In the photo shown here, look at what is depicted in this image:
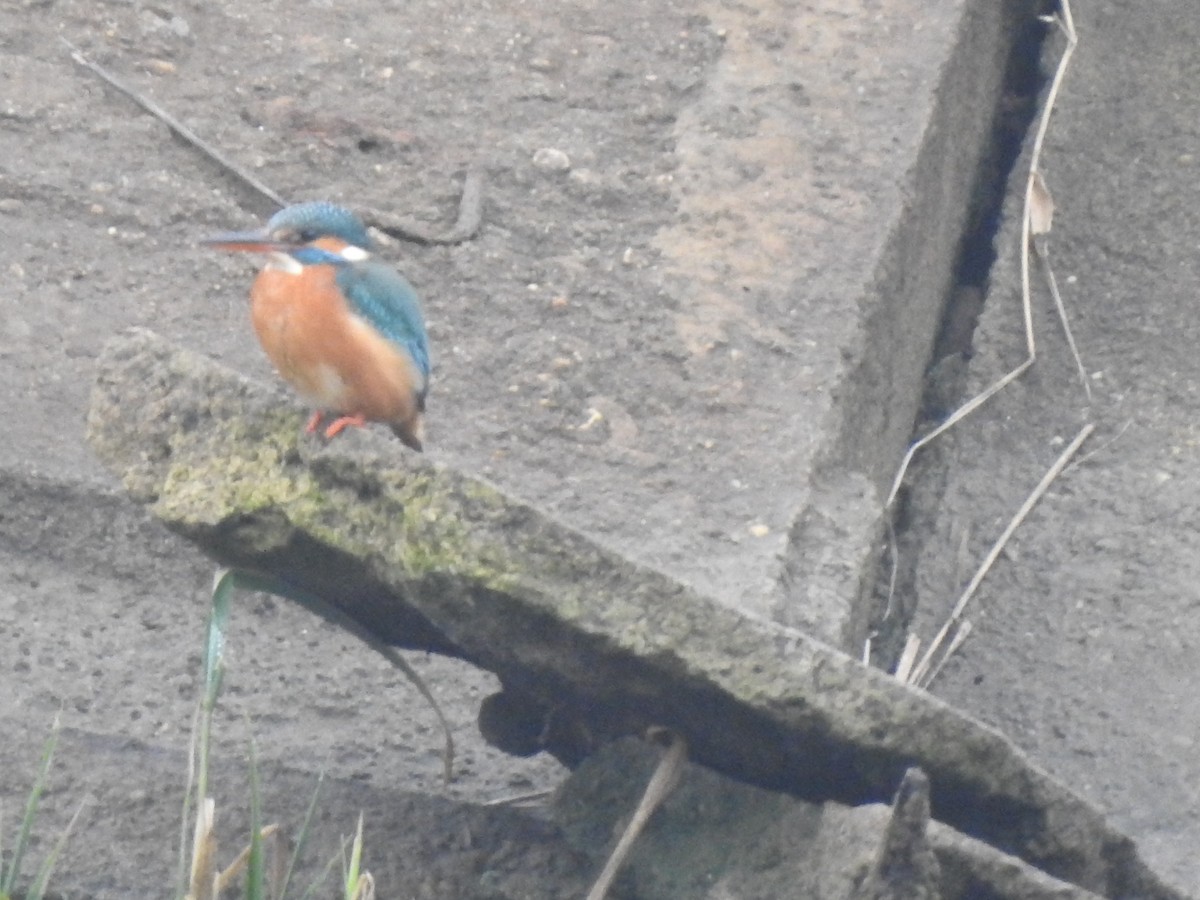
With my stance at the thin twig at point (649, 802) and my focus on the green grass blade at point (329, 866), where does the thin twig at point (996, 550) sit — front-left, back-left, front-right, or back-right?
back-right

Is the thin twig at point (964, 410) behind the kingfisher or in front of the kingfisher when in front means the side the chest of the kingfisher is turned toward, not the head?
behind

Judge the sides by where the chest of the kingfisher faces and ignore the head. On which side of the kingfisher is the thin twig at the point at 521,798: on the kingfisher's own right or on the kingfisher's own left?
on the kingfisher's own left

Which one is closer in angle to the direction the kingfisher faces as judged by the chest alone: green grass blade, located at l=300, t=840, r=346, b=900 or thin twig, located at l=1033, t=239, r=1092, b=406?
the green grass blade

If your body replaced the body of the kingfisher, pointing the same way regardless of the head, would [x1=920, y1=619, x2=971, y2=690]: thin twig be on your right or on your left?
on your left

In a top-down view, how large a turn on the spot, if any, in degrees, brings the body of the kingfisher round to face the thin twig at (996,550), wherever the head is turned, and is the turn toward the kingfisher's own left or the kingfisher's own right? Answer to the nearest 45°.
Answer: approximately 135° to the kingfisher's own left

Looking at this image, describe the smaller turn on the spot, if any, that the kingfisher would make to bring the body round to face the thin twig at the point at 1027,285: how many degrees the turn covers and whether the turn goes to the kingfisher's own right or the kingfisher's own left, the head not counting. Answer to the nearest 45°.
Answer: approximately 180°

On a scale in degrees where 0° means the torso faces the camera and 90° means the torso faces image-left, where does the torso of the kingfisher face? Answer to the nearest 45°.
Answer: approximately 45°

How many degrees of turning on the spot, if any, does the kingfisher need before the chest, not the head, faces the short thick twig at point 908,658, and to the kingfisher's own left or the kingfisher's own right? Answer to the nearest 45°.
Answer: approximately 135° to the kingfisher's own left
